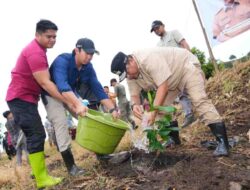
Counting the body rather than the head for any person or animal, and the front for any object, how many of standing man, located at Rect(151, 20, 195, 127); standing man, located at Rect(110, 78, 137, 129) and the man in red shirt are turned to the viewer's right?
1

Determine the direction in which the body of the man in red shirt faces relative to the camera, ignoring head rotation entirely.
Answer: to the viewer's right

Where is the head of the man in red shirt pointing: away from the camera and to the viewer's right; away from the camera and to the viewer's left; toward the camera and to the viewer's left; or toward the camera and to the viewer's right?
toward the camera and to the viewer's right

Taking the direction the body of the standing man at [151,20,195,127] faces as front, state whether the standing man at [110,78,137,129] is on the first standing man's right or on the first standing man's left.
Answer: on the first standing man's right

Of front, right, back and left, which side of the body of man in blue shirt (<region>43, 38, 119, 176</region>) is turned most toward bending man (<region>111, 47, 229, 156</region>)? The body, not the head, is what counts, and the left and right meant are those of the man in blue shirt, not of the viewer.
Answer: front

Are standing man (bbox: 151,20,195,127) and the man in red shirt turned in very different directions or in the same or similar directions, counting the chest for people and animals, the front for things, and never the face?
very different directions
